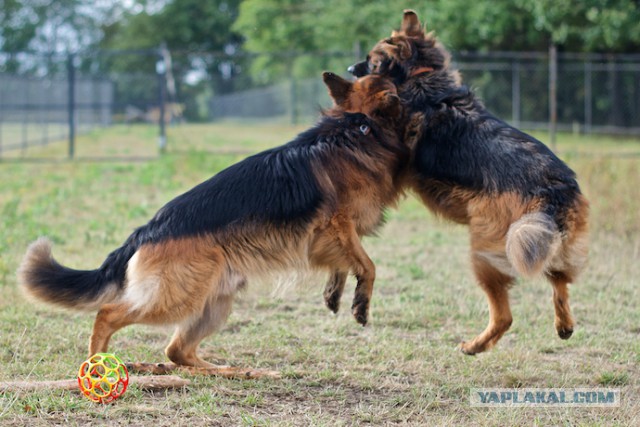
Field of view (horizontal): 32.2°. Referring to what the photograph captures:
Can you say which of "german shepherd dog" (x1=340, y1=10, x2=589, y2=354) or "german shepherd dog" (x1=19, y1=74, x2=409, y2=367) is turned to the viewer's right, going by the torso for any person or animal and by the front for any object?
"german shepherd dog" (x1=19, y1=74, x2=409, y2=367)

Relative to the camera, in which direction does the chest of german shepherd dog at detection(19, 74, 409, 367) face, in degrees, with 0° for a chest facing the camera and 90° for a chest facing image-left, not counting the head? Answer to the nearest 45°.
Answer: approximately 270°

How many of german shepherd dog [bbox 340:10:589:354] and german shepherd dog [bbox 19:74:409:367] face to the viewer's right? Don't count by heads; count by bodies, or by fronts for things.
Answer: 1

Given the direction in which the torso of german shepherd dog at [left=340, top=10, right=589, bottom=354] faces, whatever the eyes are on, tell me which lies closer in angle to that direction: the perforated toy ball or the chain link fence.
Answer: the chain link fence

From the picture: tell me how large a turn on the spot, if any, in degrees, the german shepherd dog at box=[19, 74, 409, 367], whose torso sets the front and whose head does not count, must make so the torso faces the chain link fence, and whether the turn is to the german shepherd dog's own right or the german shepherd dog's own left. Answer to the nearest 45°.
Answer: approximately 90° to the german shepherd dog's own left

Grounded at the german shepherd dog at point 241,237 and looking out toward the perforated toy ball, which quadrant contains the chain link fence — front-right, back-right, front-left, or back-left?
back-right

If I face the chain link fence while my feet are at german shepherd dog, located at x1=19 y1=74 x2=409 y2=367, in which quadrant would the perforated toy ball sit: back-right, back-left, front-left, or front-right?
back-left

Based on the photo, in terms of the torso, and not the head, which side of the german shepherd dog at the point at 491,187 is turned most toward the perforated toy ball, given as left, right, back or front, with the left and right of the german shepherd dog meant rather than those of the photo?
left

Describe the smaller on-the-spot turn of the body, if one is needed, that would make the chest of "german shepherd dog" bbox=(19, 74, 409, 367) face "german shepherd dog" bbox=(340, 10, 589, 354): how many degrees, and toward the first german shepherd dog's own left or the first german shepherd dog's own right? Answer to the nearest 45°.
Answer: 0° — it already faces it

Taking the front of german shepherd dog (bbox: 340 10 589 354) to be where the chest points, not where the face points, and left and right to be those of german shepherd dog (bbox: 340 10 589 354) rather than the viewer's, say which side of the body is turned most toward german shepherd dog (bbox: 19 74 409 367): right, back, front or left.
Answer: left

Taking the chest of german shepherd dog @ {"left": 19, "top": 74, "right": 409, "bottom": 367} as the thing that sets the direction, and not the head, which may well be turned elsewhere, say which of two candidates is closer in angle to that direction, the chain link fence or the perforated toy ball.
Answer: the chain link fence

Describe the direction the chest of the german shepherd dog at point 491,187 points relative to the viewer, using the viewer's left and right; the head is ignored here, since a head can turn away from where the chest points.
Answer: facing away from the viewer and to the left of the viewer
